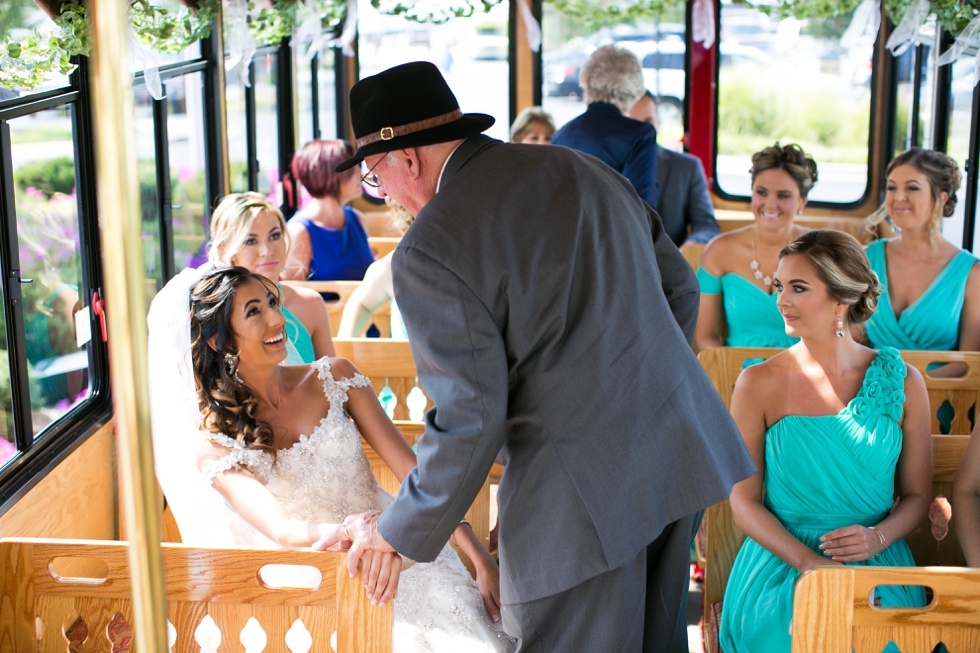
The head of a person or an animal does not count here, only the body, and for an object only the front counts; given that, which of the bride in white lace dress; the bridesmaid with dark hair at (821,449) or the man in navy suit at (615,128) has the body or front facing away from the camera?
the man in navy suit

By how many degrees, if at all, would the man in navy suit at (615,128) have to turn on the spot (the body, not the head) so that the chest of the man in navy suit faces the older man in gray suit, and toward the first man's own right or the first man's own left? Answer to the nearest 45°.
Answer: approximately 180°

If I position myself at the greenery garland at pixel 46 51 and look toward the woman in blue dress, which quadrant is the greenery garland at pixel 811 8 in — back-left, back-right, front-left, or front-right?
front-right

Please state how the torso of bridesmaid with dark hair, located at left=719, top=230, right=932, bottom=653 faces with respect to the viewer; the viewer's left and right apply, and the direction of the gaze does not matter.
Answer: facing the viewer

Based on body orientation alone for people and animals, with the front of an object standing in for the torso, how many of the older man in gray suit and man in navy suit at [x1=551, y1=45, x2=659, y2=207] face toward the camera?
0

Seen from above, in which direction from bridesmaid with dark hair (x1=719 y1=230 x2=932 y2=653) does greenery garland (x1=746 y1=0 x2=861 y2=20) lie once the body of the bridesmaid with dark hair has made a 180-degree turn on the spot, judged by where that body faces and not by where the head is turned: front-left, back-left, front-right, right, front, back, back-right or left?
front

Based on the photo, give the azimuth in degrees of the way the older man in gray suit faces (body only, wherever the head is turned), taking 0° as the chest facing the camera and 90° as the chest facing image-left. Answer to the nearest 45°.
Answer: approximately 135°

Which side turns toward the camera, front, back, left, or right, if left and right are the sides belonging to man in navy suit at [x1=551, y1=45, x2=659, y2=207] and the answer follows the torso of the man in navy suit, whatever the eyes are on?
back

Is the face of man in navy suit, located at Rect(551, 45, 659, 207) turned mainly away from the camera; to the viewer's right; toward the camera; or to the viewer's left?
away from the camera

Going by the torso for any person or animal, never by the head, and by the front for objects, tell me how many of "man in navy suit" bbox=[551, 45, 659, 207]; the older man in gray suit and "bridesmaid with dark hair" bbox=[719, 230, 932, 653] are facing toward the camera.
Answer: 1

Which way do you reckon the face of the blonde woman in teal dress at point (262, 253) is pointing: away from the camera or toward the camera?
toward the camera

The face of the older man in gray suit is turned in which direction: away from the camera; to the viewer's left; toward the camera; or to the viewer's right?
to the viewer's left

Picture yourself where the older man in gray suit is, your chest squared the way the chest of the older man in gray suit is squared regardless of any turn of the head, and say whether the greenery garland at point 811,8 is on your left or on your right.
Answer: on your right

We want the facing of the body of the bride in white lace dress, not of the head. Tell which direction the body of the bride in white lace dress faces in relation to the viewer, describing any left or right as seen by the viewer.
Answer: facing the viewer and to the right of the viewer

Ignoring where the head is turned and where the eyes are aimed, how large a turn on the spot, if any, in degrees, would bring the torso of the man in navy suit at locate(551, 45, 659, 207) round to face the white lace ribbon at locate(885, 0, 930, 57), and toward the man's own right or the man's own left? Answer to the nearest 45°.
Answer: approximately 90° to the man's own right

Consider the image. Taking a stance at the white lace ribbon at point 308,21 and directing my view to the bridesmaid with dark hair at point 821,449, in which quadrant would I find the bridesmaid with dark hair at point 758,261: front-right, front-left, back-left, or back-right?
front-left

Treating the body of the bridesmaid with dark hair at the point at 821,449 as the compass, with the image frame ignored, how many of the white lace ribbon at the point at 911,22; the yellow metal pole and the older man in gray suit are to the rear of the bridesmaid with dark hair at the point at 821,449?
1
